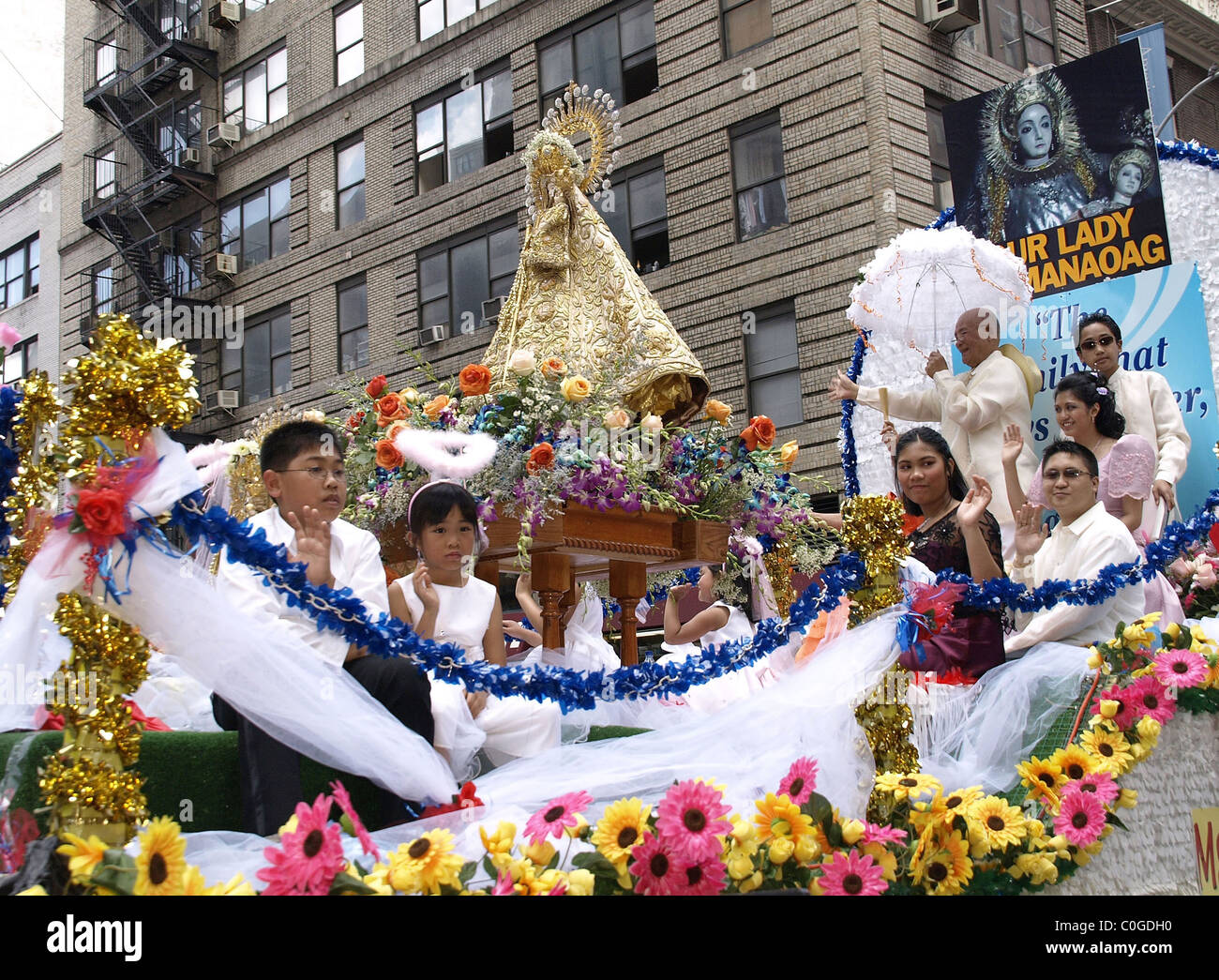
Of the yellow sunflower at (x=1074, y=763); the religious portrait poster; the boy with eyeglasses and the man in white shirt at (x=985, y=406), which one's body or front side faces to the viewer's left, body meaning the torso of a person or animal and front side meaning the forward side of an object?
the man in white shirt

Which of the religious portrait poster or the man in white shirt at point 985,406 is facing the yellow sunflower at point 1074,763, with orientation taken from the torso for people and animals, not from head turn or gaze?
the religious portrait poster

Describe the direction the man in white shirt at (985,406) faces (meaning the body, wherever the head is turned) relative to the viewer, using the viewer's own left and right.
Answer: facing to the left of the viewer

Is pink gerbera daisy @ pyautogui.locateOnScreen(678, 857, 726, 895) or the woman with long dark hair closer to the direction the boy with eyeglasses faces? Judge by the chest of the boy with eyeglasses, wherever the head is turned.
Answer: the pink gerbera daisy

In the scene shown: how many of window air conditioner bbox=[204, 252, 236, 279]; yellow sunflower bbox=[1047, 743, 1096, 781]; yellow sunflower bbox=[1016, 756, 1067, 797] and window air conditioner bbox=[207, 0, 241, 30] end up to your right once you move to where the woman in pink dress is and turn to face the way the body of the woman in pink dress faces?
2

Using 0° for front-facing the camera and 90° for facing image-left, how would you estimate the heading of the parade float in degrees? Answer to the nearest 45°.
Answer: approximately 45°
